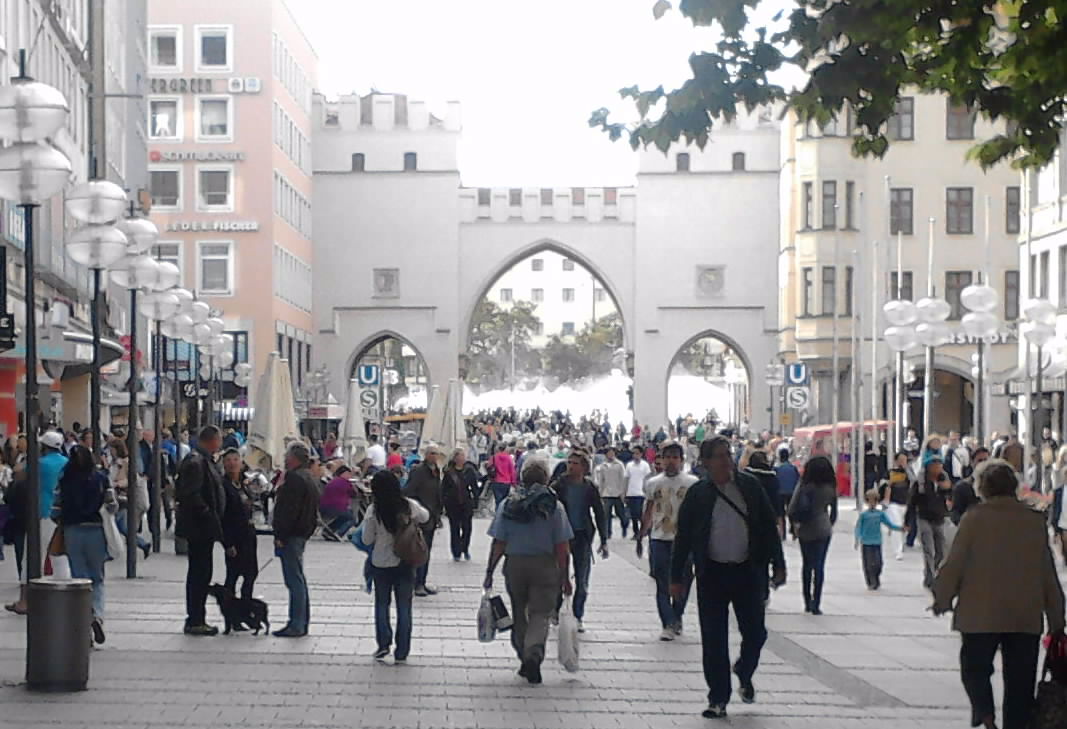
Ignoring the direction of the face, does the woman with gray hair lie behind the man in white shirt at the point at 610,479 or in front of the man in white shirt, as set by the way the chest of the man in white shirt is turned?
in front

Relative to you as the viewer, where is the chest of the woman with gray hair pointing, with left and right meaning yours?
facing away from the viewer

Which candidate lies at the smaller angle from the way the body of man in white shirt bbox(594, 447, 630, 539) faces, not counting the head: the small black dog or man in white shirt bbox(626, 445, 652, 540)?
the small black dog

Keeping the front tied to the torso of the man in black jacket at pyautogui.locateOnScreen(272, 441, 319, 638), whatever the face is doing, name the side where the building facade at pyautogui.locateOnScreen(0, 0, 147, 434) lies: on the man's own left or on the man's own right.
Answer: on the man's own right

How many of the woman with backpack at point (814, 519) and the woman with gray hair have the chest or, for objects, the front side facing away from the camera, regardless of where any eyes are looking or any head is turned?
2

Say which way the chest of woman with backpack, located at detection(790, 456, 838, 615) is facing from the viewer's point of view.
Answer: away from the camera

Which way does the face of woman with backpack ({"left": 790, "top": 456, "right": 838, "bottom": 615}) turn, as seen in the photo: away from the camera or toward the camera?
away from the camera

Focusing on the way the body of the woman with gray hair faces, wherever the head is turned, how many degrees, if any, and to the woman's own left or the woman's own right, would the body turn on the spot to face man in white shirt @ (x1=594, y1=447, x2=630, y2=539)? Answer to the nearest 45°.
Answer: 0° — they already face them

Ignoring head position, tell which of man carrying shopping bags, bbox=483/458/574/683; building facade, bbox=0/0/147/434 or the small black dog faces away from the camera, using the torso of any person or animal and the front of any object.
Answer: the man carrying shopping bags

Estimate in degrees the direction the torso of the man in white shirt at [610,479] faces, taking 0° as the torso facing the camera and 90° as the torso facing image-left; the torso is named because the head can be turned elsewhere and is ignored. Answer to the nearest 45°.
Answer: approximately 0°

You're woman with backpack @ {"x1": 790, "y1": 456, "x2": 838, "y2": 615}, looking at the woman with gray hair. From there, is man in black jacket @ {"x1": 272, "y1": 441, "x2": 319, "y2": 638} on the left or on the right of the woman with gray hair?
right

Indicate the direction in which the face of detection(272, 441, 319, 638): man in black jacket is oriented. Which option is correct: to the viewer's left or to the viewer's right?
to the viewer's left

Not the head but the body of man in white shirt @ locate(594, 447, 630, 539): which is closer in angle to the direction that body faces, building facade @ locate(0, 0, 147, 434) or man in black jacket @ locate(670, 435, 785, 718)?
the man in black jacket

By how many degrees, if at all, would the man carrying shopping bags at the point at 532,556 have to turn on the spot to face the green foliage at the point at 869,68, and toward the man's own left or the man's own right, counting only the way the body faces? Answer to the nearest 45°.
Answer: approximately 135° to the man's own right

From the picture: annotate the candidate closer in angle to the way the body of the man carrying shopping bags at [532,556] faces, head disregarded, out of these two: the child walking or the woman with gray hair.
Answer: the child walking

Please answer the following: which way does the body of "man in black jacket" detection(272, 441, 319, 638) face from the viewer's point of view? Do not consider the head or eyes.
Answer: to the viewer's left

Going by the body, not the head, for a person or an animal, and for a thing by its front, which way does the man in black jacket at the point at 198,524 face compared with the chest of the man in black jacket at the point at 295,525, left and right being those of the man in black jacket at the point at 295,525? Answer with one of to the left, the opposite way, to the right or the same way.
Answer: the opposite way
